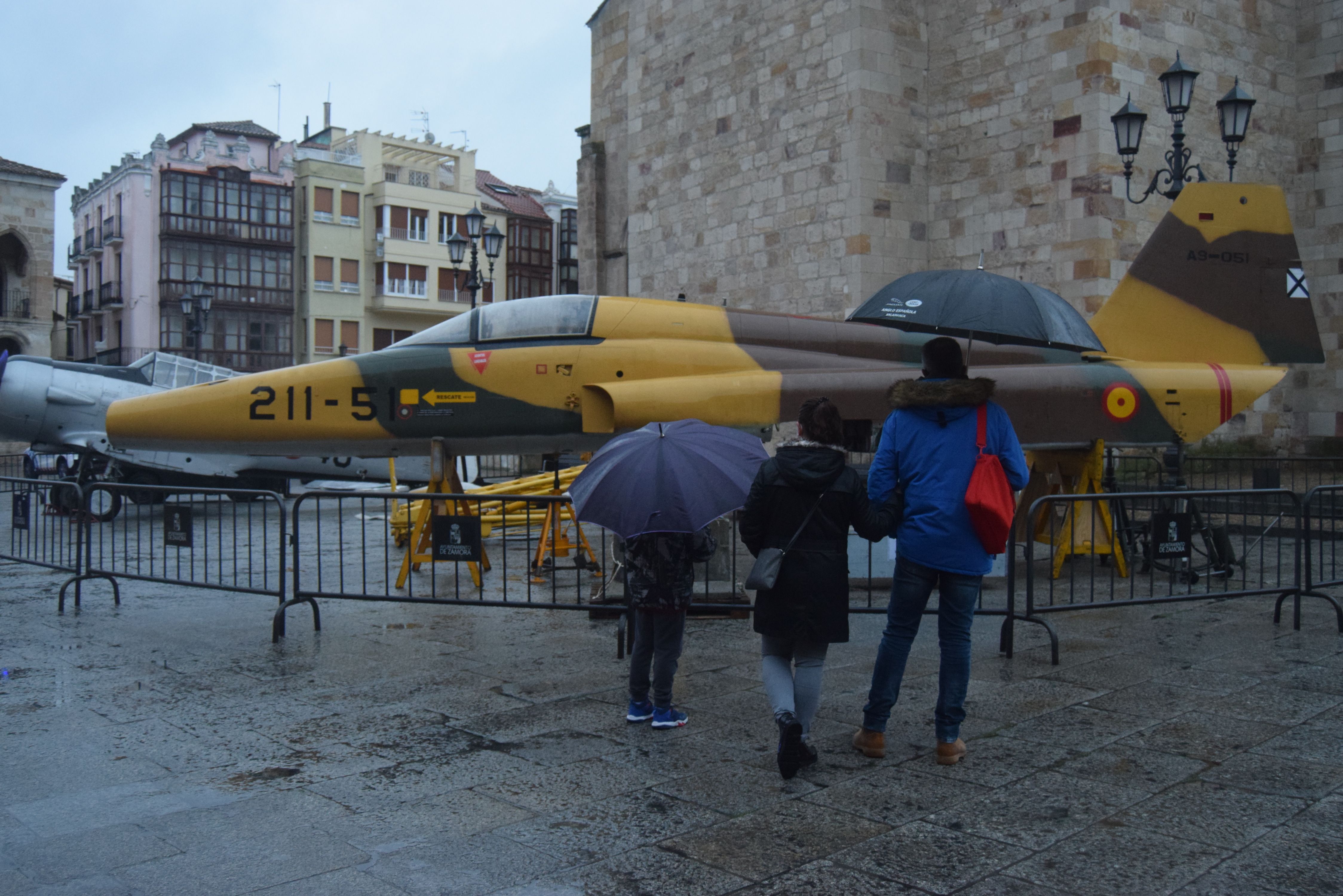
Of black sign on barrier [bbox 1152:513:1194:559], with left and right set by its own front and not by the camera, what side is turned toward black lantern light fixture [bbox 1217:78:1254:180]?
back

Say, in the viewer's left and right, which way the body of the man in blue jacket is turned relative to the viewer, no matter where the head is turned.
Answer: facing away from the viewer

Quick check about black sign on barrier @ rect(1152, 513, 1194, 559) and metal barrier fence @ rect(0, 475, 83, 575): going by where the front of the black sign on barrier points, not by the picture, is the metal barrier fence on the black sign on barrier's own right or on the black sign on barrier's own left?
on the black sign on barrier's own right

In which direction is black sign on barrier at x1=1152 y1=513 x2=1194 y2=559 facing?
toward the camera

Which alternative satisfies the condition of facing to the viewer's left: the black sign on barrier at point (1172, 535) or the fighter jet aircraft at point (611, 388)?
the fighter jet aircraft

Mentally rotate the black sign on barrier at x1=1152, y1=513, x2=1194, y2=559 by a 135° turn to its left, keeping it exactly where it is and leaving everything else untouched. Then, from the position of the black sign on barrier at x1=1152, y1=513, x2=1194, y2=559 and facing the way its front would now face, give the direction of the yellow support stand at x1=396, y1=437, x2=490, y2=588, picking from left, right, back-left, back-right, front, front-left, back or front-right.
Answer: back-left

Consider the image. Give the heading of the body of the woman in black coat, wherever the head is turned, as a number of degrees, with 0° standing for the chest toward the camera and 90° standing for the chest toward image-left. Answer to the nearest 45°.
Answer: approximately 180°

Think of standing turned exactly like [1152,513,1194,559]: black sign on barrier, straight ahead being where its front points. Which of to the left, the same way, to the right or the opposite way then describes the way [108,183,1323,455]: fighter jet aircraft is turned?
to the right

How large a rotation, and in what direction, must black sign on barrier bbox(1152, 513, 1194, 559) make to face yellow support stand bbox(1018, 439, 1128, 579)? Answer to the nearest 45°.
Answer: approximately 180°

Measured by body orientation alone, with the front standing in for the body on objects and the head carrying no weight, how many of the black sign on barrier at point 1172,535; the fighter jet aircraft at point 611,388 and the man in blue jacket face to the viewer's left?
1

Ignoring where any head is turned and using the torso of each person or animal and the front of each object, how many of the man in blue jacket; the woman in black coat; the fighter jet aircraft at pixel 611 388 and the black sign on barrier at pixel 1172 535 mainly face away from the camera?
2

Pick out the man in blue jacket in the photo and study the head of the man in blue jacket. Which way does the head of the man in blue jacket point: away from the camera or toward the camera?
away from the camera

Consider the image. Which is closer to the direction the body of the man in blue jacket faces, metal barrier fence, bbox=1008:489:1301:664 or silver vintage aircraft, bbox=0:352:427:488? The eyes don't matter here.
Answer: the metal barrier fence

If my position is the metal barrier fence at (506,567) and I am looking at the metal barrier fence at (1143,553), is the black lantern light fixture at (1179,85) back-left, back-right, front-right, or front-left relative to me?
front-left

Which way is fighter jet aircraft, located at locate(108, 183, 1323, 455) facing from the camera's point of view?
to the viewer's left

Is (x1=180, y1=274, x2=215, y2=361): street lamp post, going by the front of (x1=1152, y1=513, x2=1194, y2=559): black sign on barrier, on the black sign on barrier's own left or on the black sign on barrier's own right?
on the black sign on barrier's own right

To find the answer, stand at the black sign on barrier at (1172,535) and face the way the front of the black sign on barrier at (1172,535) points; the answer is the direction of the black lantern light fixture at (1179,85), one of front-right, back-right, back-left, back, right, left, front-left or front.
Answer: back

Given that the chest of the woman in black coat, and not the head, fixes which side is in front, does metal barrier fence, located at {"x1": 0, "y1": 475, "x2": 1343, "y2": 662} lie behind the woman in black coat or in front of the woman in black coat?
in front

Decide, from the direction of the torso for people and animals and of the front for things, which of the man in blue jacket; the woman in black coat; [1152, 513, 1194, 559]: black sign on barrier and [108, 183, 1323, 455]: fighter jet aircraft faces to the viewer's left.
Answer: the fighter jet aircraft
